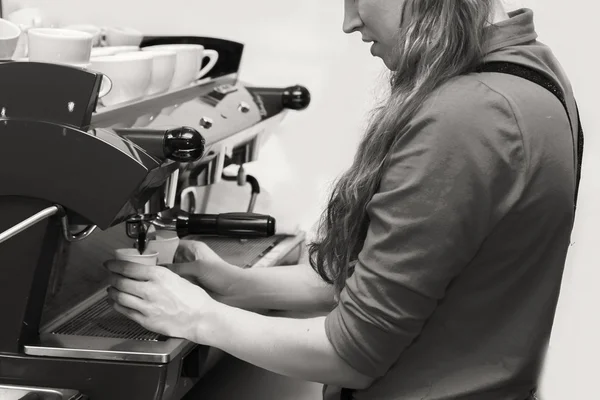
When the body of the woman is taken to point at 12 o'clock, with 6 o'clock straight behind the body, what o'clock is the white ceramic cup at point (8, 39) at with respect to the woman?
The white ceramic cup is roughly at 1 o'clock from the woman.

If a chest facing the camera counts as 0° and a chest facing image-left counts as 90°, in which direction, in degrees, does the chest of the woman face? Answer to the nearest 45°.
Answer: approximately 90°

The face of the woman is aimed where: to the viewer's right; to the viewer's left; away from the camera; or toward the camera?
to the viewer's left

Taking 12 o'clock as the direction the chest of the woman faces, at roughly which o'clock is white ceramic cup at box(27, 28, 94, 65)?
The white ceramic cup is roughly at 1 o'clock from the woman.
